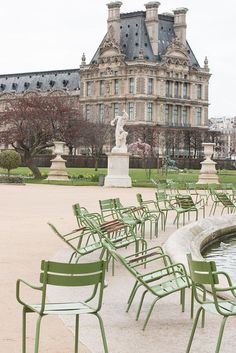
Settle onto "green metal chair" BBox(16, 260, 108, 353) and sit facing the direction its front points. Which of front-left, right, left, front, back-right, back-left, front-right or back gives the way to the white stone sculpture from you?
front-right

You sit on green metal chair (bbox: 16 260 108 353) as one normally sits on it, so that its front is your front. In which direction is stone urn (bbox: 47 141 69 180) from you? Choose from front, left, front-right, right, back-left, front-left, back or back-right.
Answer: front-right

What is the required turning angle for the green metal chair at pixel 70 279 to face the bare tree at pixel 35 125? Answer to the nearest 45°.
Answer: approximately 45° to its right

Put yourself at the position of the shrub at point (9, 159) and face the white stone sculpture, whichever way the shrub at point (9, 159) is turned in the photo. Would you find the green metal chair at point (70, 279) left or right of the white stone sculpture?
right

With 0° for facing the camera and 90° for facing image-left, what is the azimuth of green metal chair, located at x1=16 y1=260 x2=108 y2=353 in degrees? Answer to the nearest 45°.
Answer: approximately 135°
